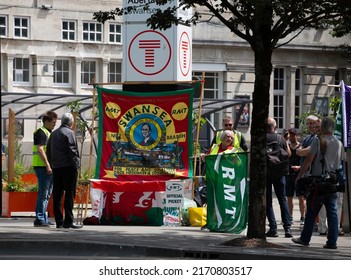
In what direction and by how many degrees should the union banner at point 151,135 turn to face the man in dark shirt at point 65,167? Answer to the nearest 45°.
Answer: approximately 45° to its right

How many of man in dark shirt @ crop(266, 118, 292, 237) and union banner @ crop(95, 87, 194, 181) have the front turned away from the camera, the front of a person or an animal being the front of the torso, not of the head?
1

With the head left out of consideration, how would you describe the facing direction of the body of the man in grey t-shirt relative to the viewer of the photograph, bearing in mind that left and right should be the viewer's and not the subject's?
facing away from the viewer and to the left of the viewer

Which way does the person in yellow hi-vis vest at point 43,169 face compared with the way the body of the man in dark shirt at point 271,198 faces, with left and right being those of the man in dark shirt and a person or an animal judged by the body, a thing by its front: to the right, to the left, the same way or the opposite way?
to the right

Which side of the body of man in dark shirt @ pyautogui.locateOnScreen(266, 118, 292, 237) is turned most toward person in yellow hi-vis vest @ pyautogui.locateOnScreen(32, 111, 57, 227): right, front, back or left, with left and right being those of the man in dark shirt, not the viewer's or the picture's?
left

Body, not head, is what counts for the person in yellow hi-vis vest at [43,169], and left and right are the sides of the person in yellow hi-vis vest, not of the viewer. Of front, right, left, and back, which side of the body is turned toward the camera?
right

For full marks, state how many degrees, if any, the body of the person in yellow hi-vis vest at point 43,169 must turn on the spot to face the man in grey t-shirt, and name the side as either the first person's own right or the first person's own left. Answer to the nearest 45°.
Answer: approximately 45° to the first person's own right

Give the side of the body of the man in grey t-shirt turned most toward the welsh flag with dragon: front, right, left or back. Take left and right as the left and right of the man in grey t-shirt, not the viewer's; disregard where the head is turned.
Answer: front

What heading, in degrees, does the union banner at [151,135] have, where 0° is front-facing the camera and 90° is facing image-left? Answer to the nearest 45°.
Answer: approximately 0°

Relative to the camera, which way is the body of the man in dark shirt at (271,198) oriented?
away from the camera

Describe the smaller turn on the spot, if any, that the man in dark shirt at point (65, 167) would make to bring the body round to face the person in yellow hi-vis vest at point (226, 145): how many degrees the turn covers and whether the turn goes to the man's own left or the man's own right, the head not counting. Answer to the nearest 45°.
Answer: approximately 45° to the man's own right
